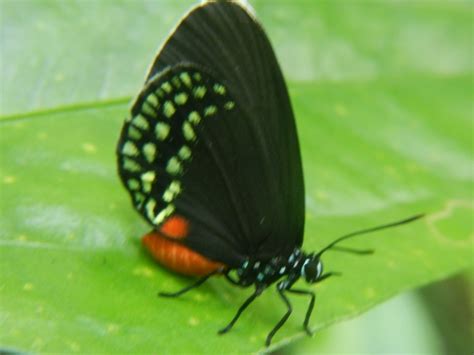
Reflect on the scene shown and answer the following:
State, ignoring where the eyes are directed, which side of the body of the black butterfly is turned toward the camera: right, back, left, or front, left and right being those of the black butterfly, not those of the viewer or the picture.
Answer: right
